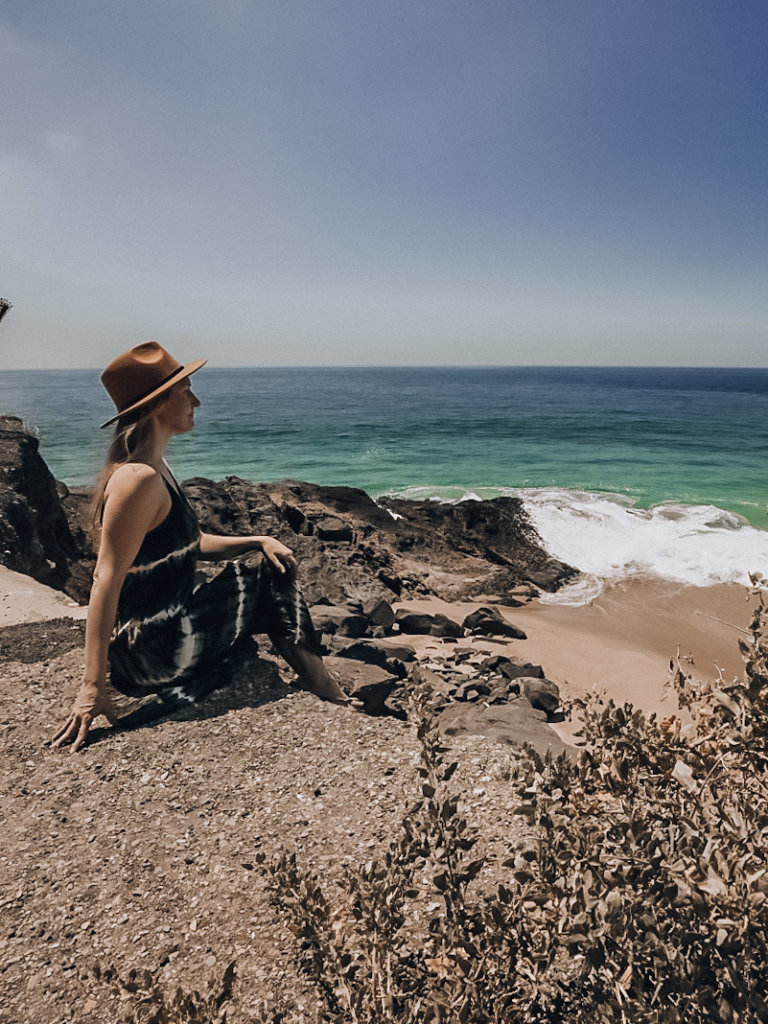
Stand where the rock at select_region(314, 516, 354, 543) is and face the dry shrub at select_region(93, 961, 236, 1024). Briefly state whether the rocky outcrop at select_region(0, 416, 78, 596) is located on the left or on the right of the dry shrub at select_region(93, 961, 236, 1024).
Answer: right

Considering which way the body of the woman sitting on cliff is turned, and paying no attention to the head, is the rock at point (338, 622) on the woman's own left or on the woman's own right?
on the woman's own left

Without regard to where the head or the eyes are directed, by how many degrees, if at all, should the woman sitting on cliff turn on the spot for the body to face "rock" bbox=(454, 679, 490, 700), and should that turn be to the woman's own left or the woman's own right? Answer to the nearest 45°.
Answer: approximately 45° to the woman's own left

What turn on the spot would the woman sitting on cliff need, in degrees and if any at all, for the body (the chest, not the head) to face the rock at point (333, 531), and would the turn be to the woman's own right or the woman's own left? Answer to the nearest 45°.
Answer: approximately 90° to the woman's own left

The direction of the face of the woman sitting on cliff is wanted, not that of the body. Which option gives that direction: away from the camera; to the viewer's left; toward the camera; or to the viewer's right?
to the viewer's right

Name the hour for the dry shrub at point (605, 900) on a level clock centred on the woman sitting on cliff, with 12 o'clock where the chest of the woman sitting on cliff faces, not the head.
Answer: The dry shrub is roughly at 2 o'clock from the woman sitting on cliff.

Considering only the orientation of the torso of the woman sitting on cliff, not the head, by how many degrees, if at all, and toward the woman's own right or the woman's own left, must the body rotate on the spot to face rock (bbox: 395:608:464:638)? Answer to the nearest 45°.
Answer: approximately 45° to the woman's own left

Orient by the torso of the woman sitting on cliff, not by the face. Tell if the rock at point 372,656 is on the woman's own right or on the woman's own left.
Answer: on the woman's own left

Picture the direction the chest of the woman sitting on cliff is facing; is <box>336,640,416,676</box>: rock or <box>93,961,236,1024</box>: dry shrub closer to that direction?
the rock

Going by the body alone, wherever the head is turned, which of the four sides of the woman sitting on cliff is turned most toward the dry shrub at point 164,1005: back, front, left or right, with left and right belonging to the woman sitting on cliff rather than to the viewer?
right

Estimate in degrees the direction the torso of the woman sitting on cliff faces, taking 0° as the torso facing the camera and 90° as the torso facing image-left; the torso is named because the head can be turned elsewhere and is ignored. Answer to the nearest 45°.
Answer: approximately 270°

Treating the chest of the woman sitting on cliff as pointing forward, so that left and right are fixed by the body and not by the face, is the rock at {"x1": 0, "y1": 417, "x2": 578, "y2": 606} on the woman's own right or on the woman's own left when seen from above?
on the woman's own left

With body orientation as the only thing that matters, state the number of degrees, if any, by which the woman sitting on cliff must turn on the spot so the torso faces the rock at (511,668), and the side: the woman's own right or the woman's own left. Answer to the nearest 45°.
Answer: approximately 45° to the woman's own left

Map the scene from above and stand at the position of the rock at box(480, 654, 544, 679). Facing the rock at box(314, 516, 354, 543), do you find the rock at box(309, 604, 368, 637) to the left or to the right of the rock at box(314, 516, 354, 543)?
left
